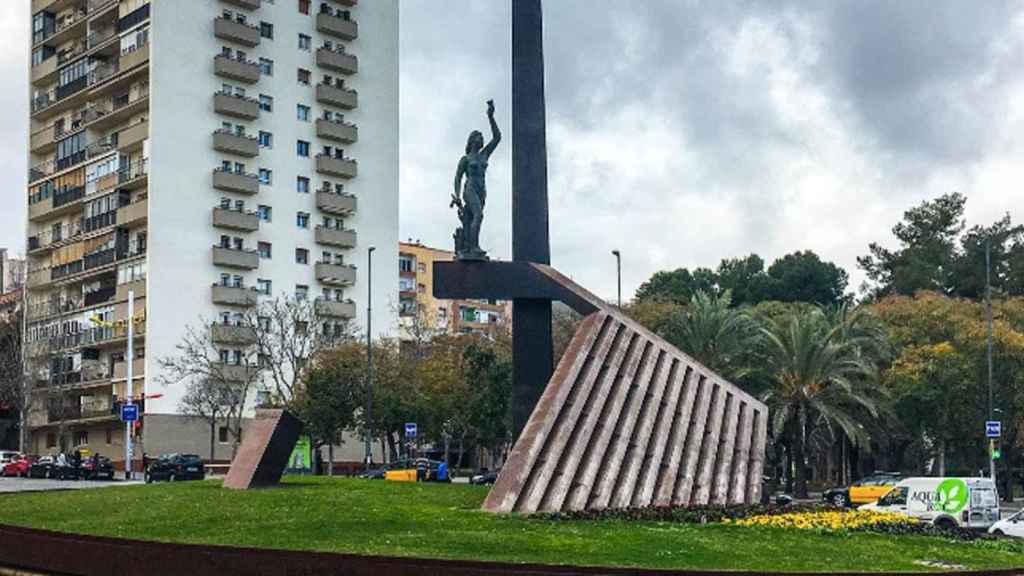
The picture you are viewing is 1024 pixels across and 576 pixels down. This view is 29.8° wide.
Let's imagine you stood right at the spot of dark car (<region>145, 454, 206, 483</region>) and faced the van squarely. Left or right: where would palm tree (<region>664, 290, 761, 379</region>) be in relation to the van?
left

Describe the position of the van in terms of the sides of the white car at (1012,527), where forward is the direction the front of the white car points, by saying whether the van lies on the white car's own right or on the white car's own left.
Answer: on the white car's own right

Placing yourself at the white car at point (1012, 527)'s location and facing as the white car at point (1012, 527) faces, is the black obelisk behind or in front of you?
in front

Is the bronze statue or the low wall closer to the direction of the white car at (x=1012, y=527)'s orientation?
the bronze statue

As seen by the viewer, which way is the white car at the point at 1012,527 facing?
to the viewer's left

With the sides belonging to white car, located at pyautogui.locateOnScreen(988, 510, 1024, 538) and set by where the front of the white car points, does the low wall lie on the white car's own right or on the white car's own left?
on the white car's own left

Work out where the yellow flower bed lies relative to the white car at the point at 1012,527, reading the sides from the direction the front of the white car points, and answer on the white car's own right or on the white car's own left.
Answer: on the white car's own left

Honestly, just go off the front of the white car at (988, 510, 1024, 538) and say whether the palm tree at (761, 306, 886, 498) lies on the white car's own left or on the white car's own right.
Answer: on the white car's own right

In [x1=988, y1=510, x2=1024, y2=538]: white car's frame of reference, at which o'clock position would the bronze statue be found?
The bronze statue is roughly at 11 o'clock from the white car.
